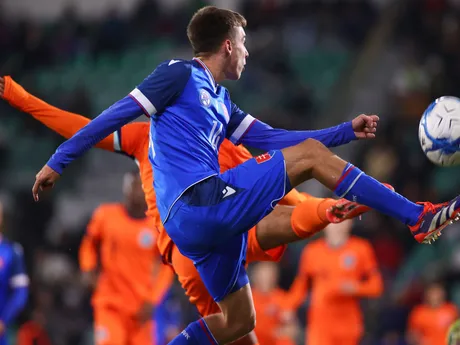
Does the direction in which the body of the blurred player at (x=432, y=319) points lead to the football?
yes

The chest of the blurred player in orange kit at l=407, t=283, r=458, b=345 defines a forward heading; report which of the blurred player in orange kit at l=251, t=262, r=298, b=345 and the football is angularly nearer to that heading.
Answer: the football

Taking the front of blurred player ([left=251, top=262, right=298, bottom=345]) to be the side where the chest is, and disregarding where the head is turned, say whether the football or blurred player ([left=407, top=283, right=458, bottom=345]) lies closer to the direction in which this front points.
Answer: the football

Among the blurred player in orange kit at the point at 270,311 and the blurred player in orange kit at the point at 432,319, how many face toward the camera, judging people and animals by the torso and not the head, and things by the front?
2

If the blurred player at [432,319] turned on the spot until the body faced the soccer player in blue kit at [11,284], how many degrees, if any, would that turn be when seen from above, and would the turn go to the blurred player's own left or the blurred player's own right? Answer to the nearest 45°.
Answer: approximately 45° to the blurred player's own right

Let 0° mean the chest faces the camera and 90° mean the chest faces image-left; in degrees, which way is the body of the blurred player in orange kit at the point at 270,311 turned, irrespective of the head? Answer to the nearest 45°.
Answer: approximately 0°

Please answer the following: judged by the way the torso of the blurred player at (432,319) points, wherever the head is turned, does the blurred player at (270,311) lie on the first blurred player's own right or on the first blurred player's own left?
on the first blurred player's own right

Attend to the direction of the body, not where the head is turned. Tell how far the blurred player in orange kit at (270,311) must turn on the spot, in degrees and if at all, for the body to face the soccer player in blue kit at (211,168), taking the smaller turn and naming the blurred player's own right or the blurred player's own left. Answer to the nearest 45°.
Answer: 0° — they already face them
